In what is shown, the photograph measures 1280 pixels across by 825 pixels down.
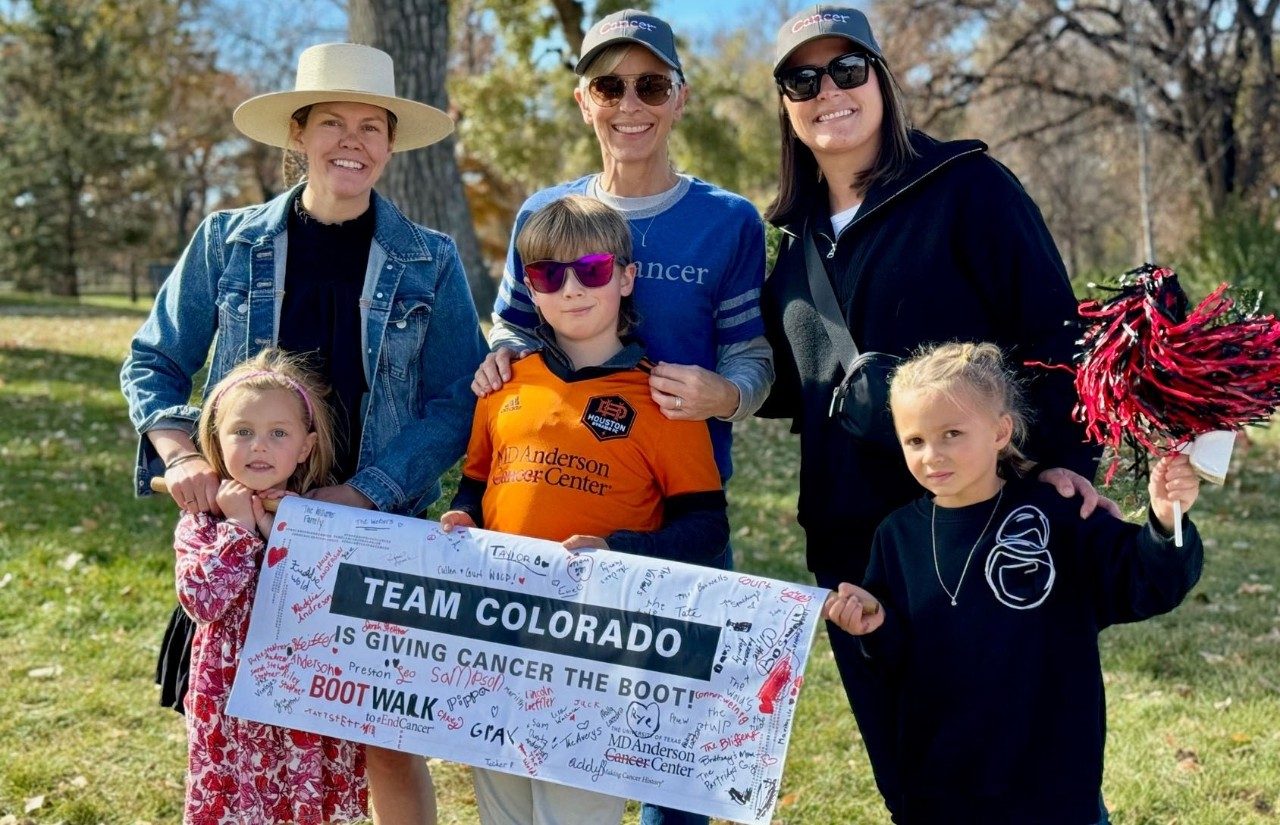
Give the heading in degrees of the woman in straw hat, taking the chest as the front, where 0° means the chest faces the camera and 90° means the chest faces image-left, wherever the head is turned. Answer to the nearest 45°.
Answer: approximately 0°

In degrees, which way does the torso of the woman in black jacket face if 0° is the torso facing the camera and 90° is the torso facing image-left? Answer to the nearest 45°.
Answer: approximately 45°

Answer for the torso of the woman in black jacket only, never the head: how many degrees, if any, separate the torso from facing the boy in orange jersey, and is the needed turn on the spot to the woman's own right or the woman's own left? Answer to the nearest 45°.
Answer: approximately 45° to the woman's own right

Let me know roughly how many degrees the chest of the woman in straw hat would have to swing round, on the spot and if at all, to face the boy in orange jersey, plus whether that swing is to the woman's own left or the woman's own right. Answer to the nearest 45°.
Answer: approximately 45° to the woman's own left

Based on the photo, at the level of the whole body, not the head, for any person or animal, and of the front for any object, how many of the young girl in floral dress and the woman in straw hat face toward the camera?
2
